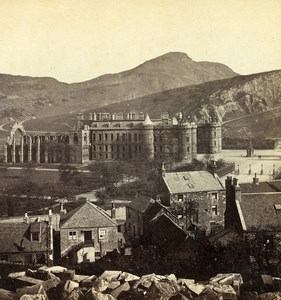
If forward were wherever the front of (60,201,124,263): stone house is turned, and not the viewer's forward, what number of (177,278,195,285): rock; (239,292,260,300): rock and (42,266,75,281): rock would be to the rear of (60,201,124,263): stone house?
0

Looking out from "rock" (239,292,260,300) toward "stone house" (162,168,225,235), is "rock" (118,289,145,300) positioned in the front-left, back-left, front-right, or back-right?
front-left

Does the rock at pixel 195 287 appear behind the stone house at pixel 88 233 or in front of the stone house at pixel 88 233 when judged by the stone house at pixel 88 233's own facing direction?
in front

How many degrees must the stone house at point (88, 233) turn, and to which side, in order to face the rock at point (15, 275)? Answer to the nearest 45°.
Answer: approximately 45° to its right

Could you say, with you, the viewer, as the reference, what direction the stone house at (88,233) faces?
facing the viewer

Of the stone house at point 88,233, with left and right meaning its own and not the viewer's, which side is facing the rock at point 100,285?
front

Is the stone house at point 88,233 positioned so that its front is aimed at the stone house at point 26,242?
no

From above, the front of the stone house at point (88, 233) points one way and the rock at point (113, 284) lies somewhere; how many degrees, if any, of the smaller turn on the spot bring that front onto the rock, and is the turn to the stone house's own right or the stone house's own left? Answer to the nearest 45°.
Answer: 0° — it already faces it

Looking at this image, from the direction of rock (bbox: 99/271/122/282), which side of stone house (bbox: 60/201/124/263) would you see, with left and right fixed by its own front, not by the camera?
front

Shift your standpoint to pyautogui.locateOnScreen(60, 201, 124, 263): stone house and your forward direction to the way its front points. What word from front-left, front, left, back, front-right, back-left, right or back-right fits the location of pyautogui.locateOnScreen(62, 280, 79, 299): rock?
front

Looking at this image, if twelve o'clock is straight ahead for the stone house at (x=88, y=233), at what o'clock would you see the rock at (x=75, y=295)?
The rock is roughly at 12 o'clock from the stone house.

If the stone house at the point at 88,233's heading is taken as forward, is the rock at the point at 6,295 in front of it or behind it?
in front

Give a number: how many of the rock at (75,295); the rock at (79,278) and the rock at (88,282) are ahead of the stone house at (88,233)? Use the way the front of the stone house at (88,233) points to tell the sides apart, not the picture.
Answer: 3

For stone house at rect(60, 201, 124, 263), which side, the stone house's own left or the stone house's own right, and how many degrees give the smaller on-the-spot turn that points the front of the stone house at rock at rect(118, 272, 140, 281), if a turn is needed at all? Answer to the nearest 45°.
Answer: approximately 45° to the stone house's own left

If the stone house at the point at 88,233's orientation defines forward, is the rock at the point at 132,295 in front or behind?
in front

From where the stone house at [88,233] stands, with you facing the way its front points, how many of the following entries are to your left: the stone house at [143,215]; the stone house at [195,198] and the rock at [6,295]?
2

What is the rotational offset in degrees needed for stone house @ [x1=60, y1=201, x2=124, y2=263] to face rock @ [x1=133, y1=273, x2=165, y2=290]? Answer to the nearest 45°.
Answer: approximately 45° to its left
